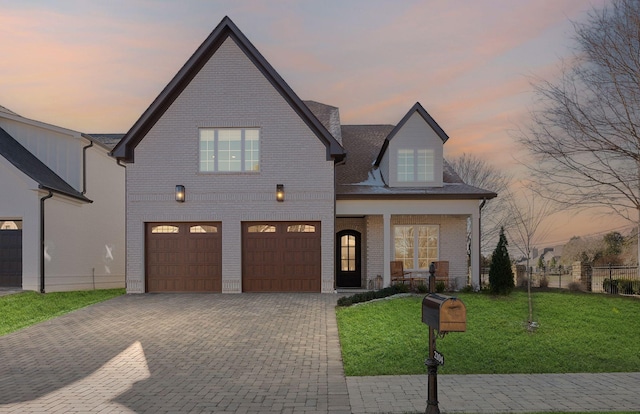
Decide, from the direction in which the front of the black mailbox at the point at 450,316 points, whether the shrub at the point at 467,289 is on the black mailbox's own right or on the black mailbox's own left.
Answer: on the black mailbox's own left

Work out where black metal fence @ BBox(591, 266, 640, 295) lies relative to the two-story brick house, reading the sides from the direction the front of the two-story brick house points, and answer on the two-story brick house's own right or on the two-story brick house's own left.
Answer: on the two-story brick house's own left
